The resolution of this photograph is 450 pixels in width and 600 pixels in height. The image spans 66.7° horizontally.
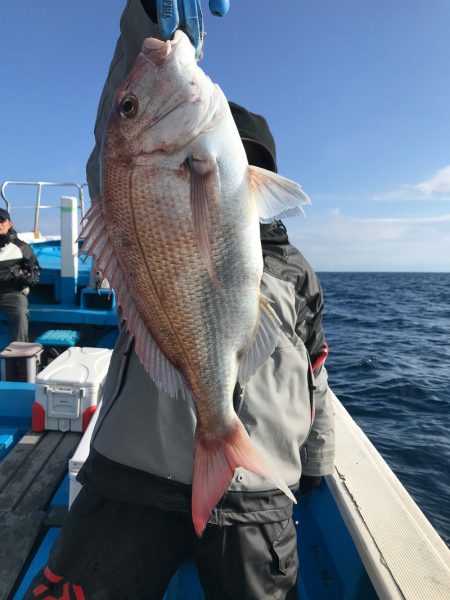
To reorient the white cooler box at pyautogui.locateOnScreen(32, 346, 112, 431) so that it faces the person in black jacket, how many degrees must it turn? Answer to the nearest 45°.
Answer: approximately 180°

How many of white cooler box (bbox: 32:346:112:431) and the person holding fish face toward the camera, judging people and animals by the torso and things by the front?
2

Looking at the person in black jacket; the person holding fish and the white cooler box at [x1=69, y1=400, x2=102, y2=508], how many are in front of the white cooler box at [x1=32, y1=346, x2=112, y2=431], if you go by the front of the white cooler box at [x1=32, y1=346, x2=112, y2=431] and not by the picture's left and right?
2

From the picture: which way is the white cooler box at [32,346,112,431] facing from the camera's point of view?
toward the camera

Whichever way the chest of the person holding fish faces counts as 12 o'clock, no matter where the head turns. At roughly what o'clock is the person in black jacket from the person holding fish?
The person in black jacket is roughly at 5 o'clock from the person holding fish.

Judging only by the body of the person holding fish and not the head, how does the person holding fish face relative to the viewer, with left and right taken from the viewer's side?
facing the viewer

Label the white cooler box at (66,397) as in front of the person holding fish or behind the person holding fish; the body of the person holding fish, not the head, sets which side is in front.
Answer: behind

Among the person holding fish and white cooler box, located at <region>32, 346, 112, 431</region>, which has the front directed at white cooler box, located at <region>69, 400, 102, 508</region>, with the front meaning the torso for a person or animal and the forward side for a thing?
white cooler box, located at <region>32, 346, 112, 431</region>

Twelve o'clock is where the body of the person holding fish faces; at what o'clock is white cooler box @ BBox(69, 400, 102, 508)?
The white cooler box is roughly at 5 o'clock from the person holding fish.
